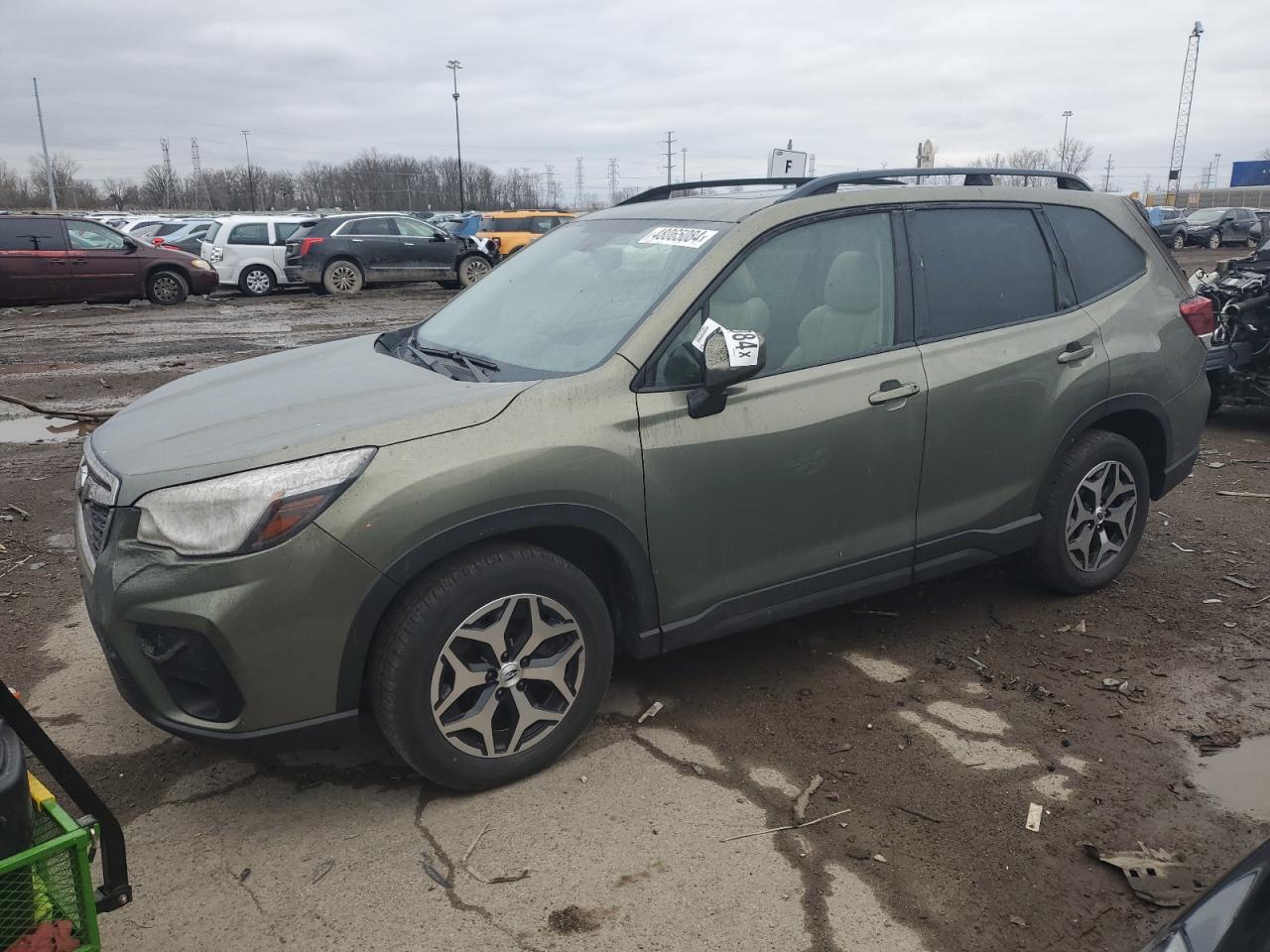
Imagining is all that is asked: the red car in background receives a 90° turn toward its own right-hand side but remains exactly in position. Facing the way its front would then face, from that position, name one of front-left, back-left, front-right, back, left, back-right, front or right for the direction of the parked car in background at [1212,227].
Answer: left

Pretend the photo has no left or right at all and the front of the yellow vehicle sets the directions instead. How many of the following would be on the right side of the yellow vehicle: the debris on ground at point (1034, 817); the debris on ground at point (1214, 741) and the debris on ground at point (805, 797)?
3

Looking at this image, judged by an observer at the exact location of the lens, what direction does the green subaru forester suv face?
facing the viewer and to the left of the viewer

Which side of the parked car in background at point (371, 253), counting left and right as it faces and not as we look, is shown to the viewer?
right

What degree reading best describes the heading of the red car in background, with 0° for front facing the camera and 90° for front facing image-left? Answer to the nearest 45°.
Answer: approximately 270°

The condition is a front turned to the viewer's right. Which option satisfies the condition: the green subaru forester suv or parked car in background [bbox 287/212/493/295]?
the parked car in background

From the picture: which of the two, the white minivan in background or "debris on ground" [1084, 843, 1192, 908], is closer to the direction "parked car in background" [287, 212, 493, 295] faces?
the debris on ground

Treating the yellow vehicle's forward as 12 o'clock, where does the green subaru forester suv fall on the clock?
The green subaru forester suv is roughly at 3 o'clock from the yellow vehicle.

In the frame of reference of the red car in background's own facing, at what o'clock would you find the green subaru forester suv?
The green subaru forester suv is roughly at 3 o'clock from the red car in background.

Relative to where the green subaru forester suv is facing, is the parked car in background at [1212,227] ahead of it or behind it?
behind

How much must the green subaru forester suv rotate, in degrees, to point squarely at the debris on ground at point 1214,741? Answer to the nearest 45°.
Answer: approximately 135° to its left

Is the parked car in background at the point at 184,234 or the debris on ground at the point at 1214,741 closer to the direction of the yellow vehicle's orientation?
the debris on ground

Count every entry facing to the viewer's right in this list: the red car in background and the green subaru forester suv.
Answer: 1

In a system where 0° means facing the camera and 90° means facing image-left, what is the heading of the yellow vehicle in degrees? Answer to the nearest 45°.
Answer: approximately 270°

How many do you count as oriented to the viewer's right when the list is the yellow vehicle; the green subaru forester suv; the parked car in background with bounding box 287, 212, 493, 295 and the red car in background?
3

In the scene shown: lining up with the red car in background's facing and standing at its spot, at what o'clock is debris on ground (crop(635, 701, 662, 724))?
The debris on ground is roughly at 3 o'clock from the red car in background.

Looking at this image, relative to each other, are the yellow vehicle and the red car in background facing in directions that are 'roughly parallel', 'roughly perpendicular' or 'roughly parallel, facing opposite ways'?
roughly parallel

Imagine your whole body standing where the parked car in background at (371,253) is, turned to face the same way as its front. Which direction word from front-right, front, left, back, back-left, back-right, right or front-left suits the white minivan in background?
back
